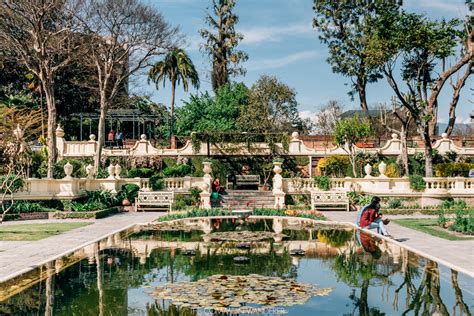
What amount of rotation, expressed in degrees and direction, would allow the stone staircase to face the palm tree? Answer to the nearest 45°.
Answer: approximately 180°

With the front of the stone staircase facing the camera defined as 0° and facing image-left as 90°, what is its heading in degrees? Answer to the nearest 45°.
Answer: approximately 0°

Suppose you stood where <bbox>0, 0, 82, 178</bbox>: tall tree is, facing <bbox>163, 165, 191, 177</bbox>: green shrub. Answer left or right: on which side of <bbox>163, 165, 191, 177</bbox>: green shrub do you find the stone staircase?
right

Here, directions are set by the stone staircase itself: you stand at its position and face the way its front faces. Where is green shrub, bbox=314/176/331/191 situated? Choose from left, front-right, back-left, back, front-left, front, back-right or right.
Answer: left

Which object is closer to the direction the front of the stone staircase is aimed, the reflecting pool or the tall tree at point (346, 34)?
the reflecting pool

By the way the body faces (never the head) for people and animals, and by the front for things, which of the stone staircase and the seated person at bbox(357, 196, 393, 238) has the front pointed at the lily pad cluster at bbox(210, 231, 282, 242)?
the stone staircase

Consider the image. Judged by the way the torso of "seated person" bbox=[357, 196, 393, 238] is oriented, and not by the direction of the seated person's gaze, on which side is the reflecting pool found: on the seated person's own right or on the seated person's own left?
on the seated person's own right

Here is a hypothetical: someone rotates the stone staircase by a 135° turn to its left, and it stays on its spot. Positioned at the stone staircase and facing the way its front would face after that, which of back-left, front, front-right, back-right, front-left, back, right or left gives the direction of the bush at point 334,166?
front

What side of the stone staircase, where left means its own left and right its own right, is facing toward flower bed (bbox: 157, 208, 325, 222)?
front

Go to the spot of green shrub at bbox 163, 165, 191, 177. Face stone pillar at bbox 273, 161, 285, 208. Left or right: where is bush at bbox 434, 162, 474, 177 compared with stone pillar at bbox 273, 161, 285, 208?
left

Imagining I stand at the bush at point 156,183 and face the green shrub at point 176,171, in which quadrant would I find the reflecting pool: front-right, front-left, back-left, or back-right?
back-right

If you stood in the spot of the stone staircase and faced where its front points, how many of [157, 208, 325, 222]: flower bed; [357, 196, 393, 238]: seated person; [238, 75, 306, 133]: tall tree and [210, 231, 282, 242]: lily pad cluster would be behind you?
1

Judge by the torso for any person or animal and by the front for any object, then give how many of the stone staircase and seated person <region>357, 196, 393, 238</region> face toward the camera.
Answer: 1
